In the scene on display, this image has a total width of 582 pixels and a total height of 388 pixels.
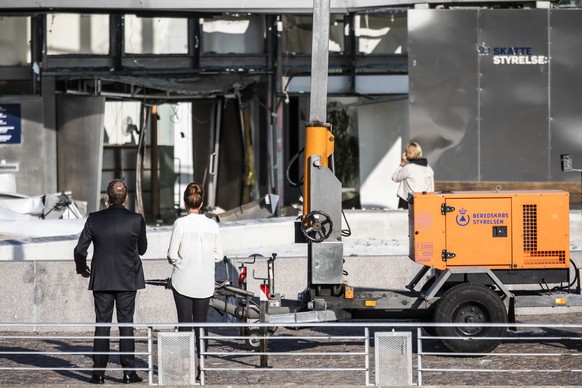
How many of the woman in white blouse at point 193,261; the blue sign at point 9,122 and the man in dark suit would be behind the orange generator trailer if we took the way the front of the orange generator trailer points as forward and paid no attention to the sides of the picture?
0

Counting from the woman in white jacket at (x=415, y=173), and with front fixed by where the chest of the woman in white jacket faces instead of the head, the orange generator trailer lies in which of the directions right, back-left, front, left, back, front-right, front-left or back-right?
back-left

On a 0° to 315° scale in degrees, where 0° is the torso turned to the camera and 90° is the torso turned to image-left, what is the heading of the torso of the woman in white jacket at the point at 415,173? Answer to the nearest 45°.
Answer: approximately 135°

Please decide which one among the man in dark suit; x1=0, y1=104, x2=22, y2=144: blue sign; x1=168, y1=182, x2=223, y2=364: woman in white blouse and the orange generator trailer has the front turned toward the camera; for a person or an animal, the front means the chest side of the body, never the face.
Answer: the blue sign

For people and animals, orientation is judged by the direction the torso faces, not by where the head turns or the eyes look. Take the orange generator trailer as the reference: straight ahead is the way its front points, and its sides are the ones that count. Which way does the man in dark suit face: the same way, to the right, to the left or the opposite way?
to the right

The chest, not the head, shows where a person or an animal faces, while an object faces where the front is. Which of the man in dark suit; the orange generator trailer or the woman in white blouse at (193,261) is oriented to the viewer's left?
the orange generator trailer

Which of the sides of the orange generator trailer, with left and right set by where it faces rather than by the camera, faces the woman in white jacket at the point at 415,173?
right

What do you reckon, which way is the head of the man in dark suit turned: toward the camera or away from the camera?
away from the camera

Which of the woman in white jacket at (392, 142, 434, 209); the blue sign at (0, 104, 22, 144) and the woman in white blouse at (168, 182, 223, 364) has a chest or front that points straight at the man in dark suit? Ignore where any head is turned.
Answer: the blue sign

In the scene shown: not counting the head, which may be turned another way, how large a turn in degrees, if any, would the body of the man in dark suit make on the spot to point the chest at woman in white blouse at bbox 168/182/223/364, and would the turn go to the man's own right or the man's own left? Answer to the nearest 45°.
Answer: approximately 90° to the man's own right

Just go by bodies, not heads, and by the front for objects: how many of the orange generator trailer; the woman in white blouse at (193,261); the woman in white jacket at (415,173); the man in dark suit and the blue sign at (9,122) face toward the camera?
1

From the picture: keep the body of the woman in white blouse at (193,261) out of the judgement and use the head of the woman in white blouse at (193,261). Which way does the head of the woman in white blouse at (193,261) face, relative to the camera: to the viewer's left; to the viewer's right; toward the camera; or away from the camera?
away from the camera

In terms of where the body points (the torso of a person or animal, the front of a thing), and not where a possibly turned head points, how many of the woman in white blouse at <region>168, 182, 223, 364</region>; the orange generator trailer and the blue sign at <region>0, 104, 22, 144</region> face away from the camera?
1

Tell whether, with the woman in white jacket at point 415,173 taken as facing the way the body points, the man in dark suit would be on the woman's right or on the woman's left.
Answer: on the woman's left

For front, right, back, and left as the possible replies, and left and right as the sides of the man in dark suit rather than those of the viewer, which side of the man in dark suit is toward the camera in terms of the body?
back

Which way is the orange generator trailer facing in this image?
to the viewer's left

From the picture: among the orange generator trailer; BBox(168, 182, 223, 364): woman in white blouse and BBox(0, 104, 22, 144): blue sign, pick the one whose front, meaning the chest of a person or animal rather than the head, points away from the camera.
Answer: the woman in white blouse

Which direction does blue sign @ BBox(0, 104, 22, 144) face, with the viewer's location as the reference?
facing the viewer

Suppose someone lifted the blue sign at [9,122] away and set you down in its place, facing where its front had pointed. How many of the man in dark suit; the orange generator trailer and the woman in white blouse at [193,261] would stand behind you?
0

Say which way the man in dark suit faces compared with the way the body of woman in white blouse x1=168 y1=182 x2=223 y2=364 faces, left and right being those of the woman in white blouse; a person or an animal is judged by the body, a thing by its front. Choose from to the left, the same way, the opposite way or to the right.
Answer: the same way

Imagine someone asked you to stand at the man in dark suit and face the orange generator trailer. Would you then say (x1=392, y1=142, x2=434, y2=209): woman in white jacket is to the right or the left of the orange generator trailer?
left
